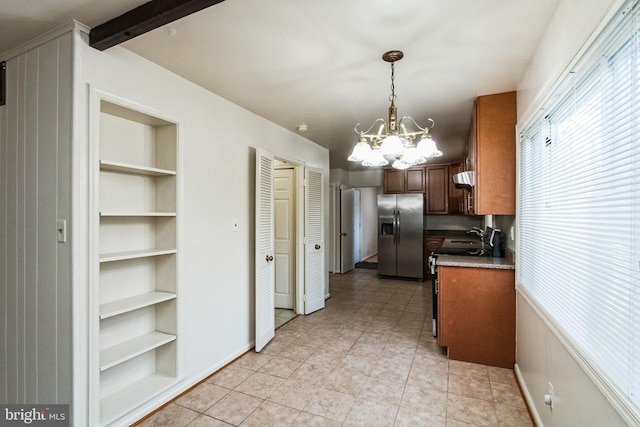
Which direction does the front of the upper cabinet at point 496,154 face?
to the viewer's left

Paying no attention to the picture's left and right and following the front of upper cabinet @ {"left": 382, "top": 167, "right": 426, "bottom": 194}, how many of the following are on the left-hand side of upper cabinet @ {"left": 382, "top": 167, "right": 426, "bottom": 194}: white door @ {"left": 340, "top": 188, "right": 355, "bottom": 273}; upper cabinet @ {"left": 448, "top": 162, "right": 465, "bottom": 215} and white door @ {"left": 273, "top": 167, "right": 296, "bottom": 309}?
1

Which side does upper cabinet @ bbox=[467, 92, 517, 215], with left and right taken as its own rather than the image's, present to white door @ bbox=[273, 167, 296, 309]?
front

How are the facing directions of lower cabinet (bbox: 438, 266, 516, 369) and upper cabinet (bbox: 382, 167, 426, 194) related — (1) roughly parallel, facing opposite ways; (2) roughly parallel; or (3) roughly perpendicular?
roughly perpendicular

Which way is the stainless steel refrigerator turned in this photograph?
toward the camera

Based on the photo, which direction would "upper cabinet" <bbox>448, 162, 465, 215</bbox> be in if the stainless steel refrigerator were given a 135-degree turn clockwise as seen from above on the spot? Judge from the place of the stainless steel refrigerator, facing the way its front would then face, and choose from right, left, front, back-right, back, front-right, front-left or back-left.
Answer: back-right

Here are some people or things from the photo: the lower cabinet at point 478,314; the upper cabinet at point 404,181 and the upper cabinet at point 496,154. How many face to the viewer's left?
2

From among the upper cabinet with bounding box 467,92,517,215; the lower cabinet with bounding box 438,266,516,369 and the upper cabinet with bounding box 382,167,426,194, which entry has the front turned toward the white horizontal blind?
the upper cabinet with bounding box 382,167,426,194

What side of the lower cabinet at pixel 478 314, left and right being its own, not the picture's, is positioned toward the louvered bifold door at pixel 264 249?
front

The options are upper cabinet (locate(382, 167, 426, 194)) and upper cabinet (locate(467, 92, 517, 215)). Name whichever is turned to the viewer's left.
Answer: upper cabinet (locate(467, 92, 517, 215))

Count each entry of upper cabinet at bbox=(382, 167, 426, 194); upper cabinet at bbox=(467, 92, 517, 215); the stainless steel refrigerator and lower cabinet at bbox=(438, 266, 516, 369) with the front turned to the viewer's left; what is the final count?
2

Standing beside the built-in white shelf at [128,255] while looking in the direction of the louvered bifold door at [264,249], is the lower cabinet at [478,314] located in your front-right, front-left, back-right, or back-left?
front-right

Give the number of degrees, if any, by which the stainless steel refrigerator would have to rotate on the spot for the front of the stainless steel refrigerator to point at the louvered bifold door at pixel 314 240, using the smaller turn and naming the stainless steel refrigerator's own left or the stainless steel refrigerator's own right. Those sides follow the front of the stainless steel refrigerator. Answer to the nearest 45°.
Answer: approximately 45° to the stainless steel refrigerator's own right

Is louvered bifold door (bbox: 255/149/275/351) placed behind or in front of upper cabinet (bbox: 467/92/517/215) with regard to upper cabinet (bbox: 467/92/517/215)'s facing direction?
in front

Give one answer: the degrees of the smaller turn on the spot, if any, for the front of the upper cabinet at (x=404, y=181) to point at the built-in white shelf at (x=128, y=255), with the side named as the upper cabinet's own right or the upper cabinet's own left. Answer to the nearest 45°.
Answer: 0° — it already faces it

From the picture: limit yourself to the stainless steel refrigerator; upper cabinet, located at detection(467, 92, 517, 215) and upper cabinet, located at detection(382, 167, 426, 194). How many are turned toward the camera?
2

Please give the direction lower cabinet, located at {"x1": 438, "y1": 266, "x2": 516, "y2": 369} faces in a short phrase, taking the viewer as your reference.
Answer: facing to the left of the viewer
